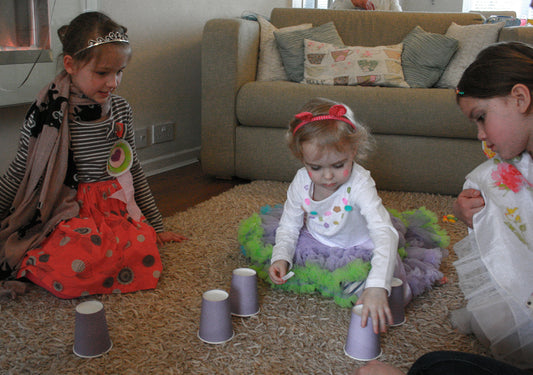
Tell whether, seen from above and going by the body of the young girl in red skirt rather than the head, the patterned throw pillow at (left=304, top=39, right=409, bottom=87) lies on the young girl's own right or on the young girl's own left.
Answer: on the young girl's own left

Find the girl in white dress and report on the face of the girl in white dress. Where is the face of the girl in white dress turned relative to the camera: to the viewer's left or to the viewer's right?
to the viewer's left

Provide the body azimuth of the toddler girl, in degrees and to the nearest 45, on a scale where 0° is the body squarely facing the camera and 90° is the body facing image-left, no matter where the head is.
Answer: approximately 0°

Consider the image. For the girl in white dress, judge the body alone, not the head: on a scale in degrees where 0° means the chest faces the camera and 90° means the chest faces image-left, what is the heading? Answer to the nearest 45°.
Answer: approximately 45°

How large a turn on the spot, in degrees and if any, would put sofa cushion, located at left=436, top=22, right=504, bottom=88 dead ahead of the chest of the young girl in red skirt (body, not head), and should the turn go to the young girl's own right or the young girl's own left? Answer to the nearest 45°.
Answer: approximately 90° to the young girl's own left

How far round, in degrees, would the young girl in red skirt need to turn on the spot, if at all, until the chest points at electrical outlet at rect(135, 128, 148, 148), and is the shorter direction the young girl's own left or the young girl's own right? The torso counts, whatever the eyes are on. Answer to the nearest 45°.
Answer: approximately 135° to the young girl's own left

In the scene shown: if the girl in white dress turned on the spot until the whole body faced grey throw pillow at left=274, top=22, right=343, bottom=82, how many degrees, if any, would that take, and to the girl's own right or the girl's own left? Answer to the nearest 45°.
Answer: approximately 90° to the girl's own right
